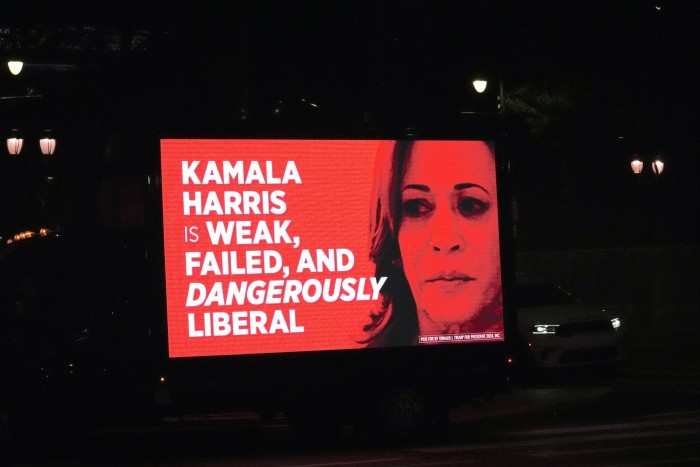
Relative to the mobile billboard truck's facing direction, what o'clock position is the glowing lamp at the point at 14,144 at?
The glowing lamp is roughly at 2 o'clock from the mobile billboard truck.

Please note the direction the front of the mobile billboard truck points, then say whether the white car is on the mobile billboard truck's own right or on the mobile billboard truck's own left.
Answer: on the mobile billboard truck's own right

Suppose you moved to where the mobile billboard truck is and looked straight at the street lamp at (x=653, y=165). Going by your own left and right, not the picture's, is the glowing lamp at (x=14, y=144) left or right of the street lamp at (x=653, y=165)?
left

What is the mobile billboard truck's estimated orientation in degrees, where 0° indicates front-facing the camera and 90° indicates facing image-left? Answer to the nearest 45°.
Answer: approximately 90°

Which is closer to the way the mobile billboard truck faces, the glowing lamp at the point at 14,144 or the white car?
the glowing lamp

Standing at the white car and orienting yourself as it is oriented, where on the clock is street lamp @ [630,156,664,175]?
The street lamp is roughly at 8 o'clock from the white car.

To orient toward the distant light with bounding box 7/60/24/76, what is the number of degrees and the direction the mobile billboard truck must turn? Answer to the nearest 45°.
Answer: approximately 45° to its right

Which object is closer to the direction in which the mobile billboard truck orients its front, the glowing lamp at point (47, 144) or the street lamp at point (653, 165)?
the glowing lamp

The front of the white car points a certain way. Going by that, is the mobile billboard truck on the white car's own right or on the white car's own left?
on the white car's own right

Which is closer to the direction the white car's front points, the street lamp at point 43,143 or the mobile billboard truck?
the mobile billboard truck

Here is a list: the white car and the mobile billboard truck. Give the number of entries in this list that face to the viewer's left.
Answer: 1

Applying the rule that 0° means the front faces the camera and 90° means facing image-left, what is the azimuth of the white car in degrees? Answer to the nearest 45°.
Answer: approximately 315°
